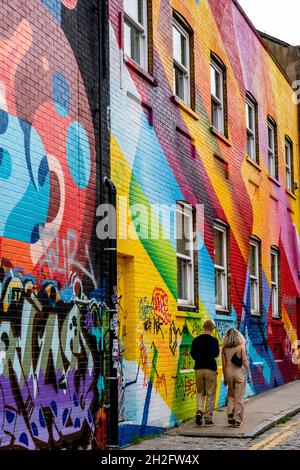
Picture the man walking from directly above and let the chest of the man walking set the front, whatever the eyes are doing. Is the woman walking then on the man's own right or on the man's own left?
on the man's own right

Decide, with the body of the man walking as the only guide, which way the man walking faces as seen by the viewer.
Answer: away from the camera

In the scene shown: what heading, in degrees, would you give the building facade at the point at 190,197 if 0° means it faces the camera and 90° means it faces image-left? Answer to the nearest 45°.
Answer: approximately 315°

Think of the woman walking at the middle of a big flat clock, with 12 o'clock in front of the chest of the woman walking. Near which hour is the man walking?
The man walking is roughly at 8 o'clock from the woman walking.

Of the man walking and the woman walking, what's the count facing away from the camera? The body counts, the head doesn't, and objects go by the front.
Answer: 2

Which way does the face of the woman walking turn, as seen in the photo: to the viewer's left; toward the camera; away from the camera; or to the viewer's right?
away from the camera

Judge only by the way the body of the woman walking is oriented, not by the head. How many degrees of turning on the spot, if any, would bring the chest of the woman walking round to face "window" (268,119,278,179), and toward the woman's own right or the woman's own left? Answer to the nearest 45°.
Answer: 0° — they already face it

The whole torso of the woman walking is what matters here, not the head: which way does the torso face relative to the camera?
away from the camera
